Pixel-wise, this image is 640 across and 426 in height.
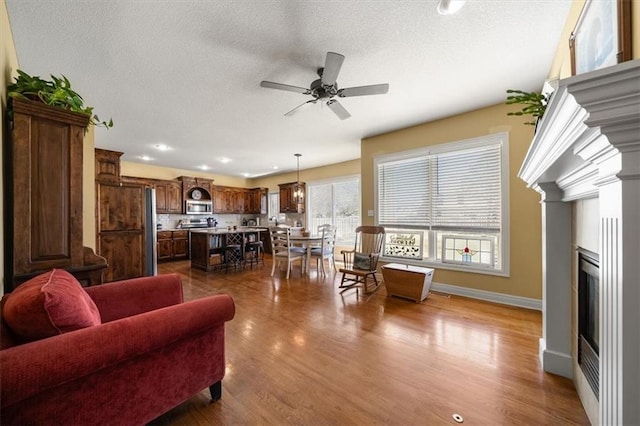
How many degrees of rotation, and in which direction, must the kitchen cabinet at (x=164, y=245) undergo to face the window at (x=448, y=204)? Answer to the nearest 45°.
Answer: approximately 45° to its left

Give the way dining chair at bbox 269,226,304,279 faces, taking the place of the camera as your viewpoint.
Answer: facing away from the viewer and to the right of the viewer

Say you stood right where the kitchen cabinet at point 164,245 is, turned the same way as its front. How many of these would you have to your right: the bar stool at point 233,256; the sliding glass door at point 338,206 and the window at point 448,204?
0

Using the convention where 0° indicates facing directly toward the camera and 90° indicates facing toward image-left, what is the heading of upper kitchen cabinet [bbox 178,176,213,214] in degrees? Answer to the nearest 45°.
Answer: approximately 315°

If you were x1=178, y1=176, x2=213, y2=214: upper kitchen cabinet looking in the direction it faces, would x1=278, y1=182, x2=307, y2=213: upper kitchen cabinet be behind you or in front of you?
in front

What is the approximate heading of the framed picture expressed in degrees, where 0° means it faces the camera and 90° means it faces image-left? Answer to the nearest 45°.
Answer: approximately 45°

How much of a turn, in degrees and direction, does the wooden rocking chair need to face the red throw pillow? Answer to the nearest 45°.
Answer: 0° — it already faces it

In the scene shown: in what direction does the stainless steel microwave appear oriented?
toward the camera

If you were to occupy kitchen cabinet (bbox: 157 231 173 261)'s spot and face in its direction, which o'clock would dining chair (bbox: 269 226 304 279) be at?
The dining chair is roughly at 11 o'clock from the kitchen cabinet.

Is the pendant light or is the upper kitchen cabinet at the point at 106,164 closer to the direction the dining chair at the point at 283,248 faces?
the pendant light

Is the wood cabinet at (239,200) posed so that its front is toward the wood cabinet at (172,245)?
no

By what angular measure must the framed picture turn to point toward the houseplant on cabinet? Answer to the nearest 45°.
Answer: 0° — it already faces it

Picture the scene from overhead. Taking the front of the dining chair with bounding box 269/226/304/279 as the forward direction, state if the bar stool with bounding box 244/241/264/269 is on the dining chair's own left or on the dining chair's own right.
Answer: on the dining chair's own left

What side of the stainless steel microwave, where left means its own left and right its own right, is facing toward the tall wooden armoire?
front
